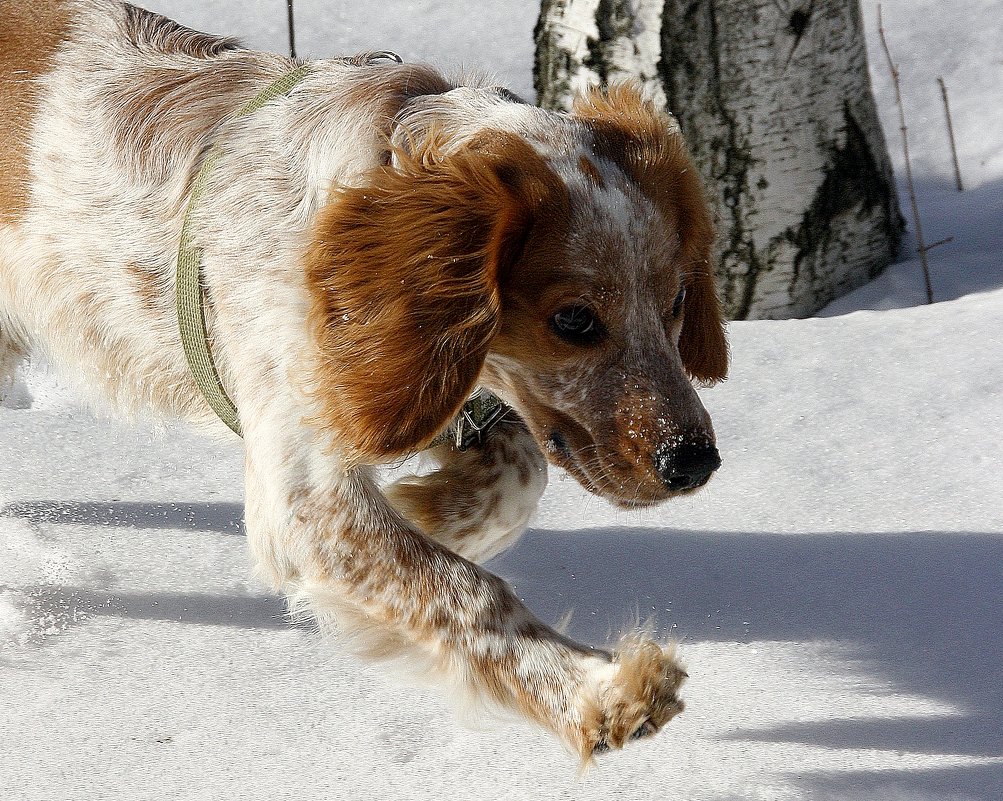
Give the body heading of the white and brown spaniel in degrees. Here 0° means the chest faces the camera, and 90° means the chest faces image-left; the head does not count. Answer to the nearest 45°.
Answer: approximately 315°

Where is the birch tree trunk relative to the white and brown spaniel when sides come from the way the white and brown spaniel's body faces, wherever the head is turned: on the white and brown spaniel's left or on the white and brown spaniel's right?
on the white and brown spaniel's left
